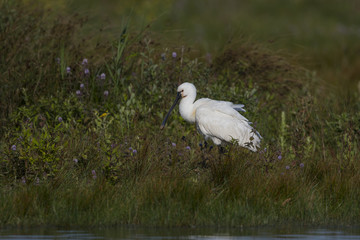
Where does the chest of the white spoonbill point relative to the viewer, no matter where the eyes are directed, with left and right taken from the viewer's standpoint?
facing to the left of the viewer
